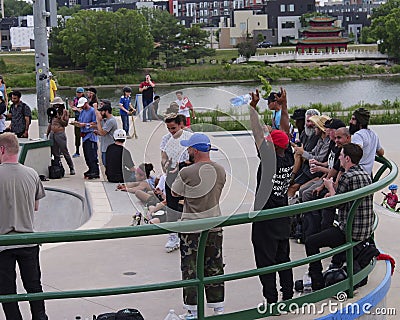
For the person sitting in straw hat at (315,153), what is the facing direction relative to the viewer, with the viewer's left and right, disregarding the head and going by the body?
facing to the left of the viewer

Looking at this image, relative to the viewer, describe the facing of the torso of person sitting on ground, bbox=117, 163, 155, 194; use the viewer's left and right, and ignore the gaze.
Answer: facing to the left of the viewer

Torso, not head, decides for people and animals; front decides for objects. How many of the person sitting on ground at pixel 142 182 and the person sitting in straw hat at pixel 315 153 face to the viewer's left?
2

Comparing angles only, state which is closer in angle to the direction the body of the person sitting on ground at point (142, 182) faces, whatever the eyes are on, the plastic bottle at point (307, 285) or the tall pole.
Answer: the tall pole

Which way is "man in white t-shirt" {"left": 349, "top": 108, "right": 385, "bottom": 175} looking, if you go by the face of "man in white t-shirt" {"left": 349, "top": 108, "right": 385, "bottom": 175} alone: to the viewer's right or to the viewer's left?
to the viewer's left

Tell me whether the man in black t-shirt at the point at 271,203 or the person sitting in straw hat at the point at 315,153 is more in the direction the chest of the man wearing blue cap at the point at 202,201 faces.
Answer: the person sitting in straw hat

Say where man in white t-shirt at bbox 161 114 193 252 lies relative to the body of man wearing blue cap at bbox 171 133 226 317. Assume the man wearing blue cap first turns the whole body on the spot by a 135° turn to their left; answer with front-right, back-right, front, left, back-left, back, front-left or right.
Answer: back

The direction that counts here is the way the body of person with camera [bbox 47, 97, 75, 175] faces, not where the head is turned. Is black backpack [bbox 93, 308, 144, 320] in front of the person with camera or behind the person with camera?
in front

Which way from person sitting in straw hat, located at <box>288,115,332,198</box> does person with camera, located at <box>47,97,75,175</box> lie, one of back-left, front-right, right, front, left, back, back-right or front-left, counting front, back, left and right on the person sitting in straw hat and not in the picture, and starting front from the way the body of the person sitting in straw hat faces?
front-right

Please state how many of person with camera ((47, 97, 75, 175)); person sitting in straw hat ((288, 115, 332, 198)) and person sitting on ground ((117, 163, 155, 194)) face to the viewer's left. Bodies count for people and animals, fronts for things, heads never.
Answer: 2

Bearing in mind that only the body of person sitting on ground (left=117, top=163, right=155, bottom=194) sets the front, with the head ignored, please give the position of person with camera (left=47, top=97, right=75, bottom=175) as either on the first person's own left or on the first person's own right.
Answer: on the first person's own right
